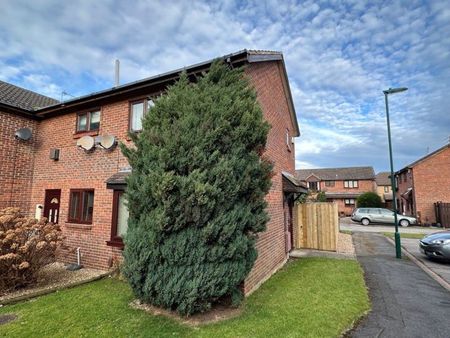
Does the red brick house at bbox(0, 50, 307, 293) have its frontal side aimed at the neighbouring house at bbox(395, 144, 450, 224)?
no

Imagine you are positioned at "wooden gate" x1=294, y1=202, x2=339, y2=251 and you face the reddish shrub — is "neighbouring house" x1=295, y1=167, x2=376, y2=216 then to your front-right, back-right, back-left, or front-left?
back-right

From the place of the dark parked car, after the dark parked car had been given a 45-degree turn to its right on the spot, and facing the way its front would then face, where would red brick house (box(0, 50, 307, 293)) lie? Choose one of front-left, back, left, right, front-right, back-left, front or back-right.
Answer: front-left

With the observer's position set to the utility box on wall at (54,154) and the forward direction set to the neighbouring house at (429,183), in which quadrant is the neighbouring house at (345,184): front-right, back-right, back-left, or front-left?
front-left

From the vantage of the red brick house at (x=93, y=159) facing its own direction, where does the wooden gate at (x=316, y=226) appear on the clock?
The wooden gate is roughly at 7 o'clock from the red brick house.

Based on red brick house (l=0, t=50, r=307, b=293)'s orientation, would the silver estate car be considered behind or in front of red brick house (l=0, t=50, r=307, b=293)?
behind

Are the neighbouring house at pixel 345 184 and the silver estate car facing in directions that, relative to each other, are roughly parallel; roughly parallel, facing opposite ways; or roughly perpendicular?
roughly perpendicular

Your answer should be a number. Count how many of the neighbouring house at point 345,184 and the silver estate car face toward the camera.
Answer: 1

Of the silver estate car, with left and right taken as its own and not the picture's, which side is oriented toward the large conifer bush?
right

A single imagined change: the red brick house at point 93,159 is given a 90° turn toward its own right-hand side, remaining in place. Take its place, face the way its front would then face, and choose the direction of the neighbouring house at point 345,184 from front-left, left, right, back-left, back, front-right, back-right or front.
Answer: right

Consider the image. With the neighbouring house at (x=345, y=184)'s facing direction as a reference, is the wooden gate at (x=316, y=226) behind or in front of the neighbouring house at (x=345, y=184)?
in front

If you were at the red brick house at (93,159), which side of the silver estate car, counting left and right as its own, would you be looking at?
right

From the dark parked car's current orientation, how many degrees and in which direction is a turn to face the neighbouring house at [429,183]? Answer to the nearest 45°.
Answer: approximately 135° to its right

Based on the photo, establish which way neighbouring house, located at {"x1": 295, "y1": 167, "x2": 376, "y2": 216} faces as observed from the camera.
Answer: facing the viewer

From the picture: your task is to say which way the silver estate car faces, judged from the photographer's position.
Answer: facing to the right of the viewer

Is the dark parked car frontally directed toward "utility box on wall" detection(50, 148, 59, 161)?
yes

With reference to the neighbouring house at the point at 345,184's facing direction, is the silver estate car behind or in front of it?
in front

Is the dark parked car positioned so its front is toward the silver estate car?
no

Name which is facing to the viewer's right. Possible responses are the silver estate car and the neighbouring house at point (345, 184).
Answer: the silver estate car
